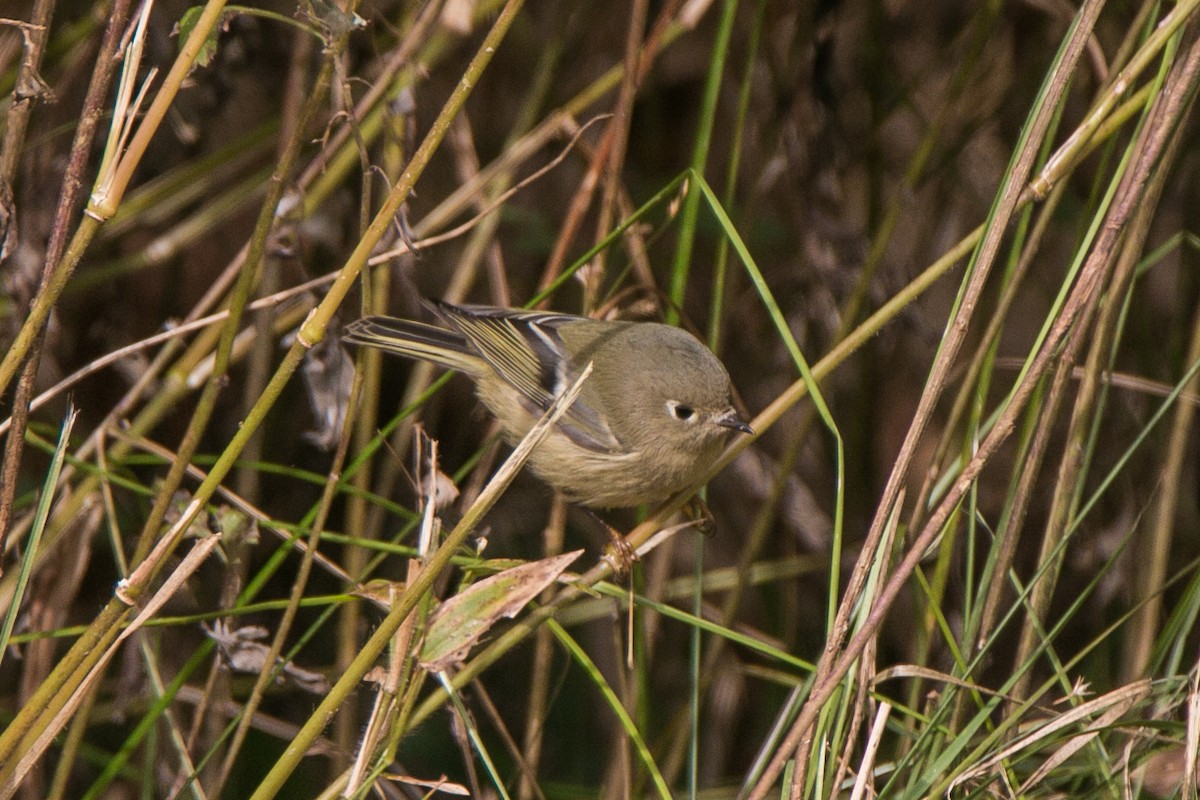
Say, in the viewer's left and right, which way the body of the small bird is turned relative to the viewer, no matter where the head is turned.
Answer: facing to the right of the viewer
